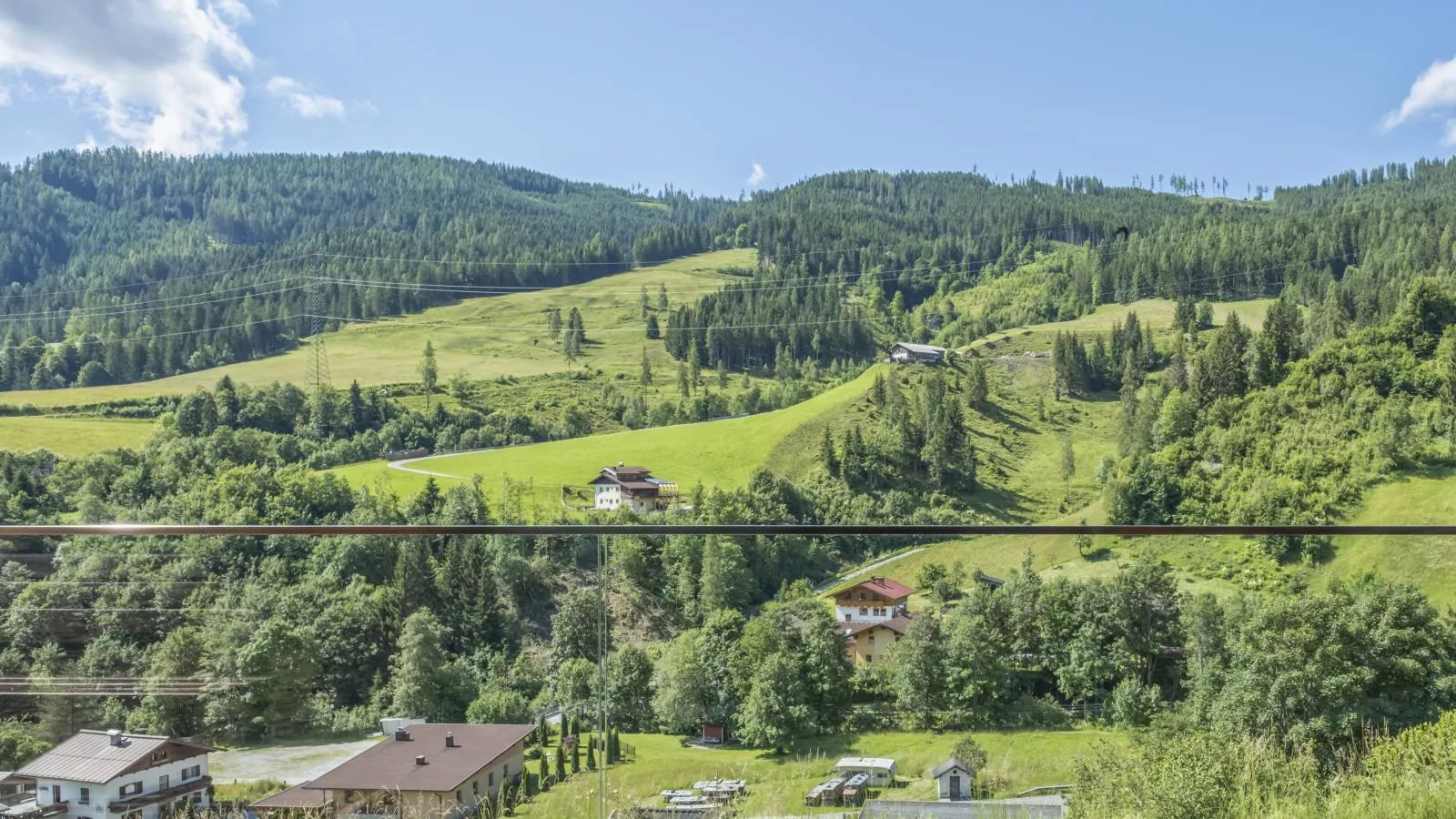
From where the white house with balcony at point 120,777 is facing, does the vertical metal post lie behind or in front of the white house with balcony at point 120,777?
in front

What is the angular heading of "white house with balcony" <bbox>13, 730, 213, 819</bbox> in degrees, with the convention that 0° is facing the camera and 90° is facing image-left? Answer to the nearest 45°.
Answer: approximately 315°
